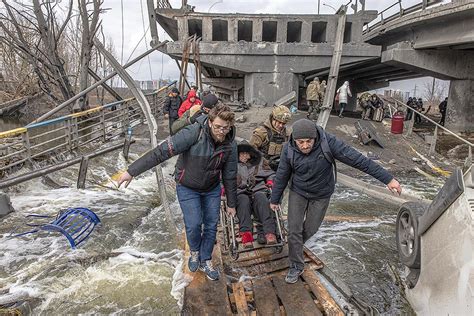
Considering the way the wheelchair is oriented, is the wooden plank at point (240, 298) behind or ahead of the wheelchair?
ahead

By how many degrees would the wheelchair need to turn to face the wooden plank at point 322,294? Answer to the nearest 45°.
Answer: approximately 45° to its left

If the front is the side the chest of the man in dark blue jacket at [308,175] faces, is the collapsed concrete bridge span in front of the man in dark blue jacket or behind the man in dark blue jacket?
behind

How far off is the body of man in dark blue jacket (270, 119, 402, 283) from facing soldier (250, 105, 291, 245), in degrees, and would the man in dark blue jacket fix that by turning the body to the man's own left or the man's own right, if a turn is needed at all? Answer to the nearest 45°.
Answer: approximately 135° to the man's own right

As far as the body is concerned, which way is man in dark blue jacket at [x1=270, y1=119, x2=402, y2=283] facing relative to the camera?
toward the camera

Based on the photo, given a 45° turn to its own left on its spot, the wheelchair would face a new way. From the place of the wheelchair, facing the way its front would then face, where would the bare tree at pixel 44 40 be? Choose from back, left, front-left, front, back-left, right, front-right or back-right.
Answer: back

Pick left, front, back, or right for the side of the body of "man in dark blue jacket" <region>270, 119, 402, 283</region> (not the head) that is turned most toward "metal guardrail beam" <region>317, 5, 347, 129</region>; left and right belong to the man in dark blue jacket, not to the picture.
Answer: back

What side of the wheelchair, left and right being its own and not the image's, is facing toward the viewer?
front

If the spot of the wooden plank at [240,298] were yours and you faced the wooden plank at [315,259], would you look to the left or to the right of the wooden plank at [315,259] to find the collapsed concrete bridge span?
left
